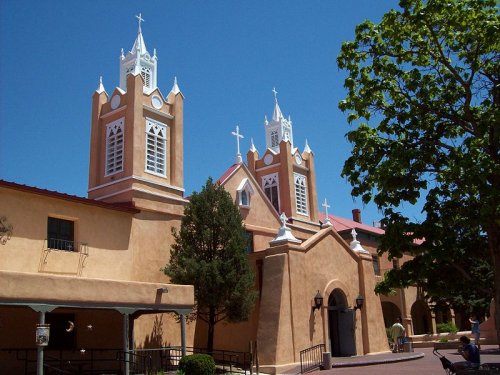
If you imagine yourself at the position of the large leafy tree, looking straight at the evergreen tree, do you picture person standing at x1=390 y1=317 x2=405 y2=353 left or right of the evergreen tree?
right

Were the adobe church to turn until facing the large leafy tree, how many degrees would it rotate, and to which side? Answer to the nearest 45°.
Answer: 0° — it already faces it

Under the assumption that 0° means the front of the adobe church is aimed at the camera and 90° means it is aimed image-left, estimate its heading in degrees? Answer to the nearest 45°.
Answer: approximately 315°

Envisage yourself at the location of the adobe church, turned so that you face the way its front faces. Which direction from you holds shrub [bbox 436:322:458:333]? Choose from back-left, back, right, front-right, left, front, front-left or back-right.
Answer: left

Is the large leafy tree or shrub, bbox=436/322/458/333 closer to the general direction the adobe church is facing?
the large leafy tree

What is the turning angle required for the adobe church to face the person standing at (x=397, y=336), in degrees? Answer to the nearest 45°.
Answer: approximately 90° to its left
